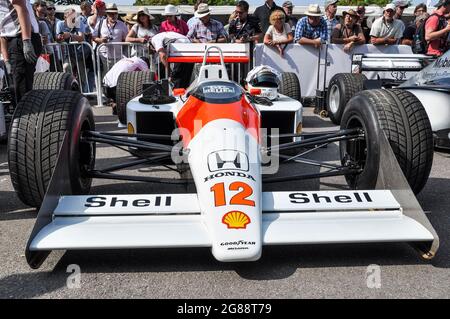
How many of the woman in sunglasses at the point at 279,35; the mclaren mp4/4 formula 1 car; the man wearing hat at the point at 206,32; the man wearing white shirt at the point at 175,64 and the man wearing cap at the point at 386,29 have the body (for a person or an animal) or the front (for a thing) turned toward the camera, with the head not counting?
4

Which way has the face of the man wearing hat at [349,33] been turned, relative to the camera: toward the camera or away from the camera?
toward the camera

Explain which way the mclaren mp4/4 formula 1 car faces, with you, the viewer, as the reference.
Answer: facing the viewer

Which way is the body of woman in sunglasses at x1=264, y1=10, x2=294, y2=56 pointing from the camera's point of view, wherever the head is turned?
toward the camera

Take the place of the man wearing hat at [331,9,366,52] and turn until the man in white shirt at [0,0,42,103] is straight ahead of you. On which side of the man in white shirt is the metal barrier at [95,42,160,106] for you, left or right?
right

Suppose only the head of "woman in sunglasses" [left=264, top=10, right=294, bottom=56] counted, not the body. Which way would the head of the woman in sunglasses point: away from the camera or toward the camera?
toward the camera

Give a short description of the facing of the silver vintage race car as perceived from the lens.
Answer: facing the viewer and to the right of the viewer

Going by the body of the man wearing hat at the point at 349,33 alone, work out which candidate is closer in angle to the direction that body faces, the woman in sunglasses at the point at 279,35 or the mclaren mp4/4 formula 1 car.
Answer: the mclaren mp4/4 formula 1 car

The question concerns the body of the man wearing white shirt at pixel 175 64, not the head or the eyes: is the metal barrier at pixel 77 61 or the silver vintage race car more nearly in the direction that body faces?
the metal barrier

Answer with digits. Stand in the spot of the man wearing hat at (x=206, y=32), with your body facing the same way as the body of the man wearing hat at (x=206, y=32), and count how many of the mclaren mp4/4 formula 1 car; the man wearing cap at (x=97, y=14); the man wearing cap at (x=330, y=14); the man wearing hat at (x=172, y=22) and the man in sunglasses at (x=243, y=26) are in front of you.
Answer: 1

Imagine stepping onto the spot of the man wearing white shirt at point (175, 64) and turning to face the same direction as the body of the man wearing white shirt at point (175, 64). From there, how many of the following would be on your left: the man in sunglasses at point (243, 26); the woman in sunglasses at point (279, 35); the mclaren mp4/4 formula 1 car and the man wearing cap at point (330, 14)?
1
